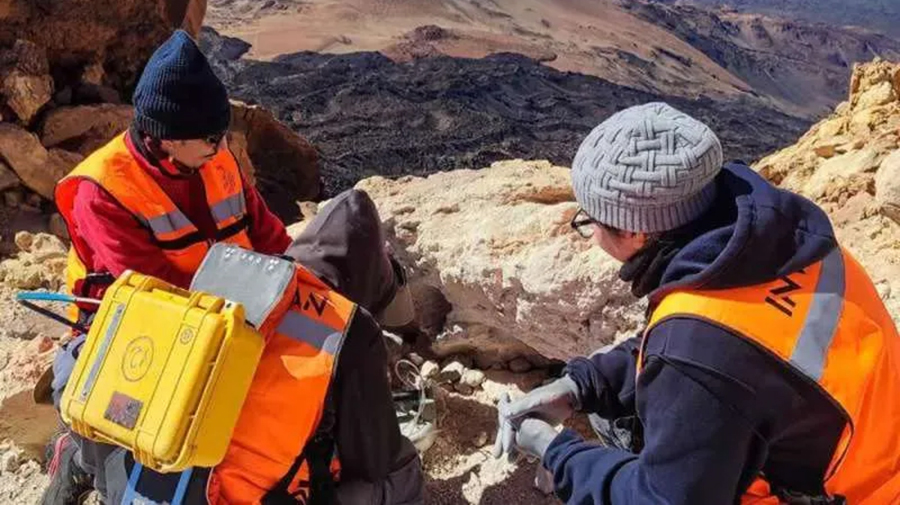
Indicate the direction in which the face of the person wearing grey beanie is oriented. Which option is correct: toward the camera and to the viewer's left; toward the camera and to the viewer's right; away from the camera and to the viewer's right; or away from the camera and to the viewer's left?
away from the camera and to the viewer's left

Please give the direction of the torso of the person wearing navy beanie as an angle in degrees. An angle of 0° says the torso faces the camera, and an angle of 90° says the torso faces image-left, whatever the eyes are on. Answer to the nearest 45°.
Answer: approximately 315°

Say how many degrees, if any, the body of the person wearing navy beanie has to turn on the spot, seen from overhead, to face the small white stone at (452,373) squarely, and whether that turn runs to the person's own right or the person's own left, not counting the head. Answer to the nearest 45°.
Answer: approximately 45° to the person's own left

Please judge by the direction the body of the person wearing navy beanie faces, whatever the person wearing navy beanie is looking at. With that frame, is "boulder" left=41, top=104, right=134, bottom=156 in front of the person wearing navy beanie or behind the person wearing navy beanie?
behind

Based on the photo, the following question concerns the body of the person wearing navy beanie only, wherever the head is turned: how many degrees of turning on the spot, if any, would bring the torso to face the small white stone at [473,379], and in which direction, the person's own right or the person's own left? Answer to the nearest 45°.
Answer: approximately 45° to the person's own left

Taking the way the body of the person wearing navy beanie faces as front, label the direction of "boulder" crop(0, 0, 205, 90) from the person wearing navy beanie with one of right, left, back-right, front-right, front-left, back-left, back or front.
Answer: back-left

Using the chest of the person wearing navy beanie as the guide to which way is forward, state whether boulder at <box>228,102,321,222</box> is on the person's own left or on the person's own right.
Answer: on the person's own left

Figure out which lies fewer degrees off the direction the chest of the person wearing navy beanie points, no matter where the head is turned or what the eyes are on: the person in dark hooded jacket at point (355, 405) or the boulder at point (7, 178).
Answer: the person in dark hooded jacket

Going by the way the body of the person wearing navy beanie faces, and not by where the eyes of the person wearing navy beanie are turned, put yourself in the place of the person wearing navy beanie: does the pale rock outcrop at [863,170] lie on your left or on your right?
on your left

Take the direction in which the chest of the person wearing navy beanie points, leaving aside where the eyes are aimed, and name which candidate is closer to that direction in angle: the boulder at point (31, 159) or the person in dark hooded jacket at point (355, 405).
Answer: the person in dark hooded jacket

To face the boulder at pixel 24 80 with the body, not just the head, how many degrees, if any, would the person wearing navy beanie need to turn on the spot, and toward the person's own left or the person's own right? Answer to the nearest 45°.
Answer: approximately 135° to the person's own left
